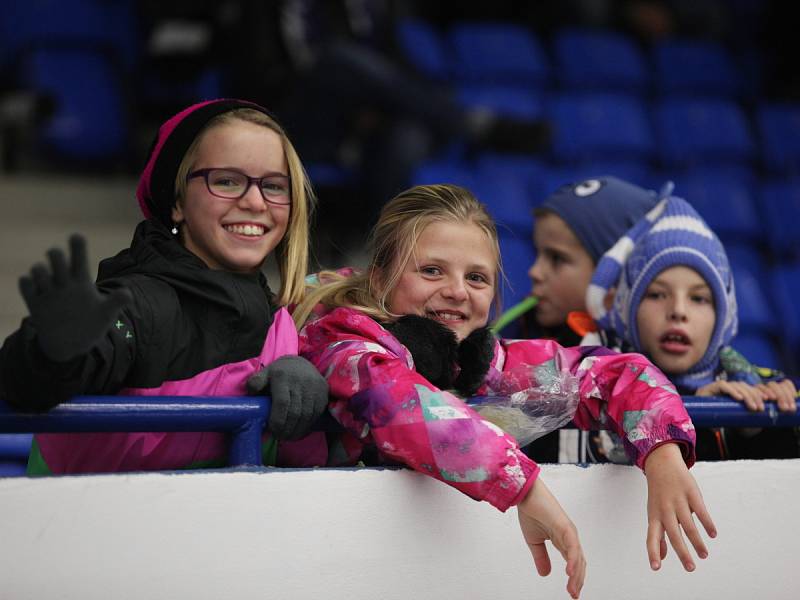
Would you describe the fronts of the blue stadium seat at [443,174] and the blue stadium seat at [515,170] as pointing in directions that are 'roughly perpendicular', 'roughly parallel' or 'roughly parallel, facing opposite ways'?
roughly parallel

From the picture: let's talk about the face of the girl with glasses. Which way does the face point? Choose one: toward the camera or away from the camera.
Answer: toward the camera

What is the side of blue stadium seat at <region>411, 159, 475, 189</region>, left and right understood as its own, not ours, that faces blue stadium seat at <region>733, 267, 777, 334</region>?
left

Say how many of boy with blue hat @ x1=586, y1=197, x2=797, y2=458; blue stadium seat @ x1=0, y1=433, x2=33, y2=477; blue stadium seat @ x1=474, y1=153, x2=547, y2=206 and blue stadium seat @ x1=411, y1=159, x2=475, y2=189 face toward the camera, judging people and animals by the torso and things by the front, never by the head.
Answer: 4

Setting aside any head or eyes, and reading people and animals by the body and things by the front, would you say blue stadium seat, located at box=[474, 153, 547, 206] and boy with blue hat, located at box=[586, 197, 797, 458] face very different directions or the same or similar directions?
same or similar directions

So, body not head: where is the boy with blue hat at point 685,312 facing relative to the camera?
toward the camera

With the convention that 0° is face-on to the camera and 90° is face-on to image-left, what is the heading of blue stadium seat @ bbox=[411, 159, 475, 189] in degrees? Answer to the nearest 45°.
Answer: approximately 0°

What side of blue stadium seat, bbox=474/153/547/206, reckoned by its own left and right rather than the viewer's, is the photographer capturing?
front
